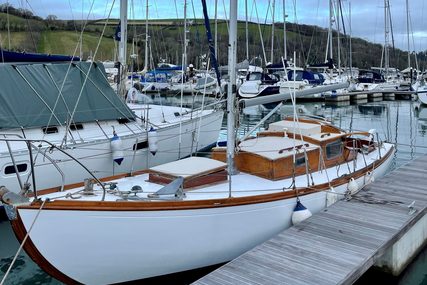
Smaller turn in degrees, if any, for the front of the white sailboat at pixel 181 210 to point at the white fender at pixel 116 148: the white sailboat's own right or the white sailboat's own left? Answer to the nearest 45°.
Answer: approximately 45° to the white sailboat's own right

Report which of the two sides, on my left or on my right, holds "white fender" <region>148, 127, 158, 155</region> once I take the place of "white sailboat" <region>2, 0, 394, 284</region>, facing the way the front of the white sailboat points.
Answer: on my right

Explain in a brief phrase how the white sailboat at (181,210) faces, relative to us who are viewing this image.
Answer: facing the viewer and to the left of the viewer
